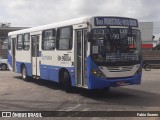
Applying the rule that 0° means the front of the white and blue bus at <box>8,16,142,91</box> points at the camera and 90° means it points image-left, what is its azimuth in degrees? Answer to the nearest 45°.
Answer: approximately 315°
